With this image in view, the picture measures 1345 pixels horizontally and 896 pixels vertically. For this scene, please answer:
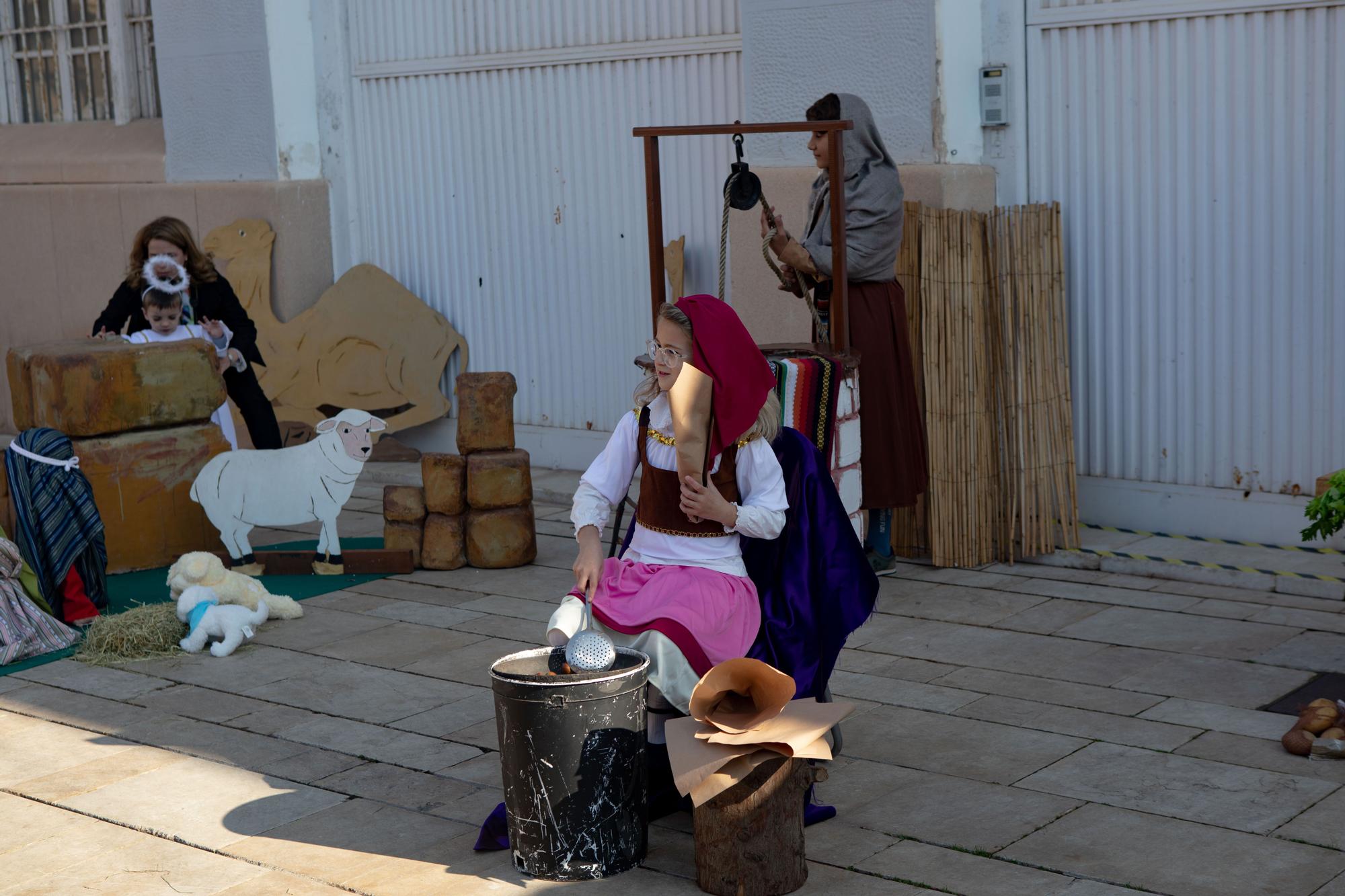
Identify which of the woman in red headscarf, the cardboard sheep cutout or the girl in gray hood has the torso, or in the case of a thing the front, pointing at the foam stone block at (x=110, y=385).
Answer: the girl in gray hood

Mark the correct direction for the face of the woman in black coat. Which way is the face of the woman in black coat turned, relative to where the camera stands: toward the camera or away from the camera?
toward the camera

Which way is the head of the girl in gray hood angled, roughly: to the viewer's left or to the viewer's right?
to the viewer's left

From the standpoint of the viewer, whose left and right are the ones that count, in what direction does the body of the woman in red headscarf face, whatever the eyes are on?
facing the viewer and to the left of the viewer

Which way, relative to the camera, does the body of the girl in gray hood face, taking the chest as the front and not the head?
to the viewer's left

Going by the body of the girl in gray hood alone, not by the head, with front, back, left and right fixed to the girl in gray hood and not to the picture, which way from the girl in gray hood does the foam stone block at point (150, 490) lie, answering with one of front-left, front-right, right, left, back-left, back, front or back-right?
front

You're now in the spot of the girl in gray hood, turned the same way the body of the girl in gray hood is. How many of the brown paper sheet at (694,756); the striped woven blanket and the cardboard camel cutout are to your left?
2

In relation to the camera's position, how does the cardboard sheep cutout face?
facing to the right of the viewer

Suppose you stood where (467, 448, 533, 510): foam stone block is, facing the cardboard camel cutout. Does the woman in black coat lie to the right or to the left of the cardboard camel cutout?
left

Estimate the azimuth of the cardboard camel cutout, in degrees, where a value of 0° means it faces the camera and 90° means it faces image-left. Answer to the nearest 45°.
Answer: approximately 90°

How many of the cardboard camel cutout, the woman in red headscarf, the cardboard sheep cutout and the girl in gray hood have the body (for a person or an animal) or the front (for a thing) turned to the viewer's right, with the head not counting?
1

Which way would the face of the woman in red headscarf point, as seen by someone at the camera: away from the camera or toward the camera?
toward the camera

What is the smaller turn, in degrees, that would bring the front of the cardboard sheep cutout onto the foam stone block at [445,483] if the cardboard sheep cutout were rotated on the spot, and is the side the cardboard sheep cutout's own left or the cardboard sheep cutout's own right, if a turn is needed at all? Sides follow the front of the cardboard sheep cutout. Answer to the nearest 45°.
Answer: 0° — it already faces it

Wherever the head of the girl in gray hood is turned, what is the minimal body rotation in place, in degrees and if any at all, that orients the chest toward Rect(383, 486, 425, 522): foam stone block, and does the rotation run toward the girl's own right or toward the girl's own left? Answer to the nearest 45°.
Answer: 0° — they already face it

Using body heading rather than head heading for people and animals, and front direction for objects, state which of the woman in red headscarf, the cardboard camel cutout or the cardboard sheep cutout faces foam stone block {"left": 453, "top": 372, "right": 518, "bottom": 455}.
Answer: the cardboard sheep cutout

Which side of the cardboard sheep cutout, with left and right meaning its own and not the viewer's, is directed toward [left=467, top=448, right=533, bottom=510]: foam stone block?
front
